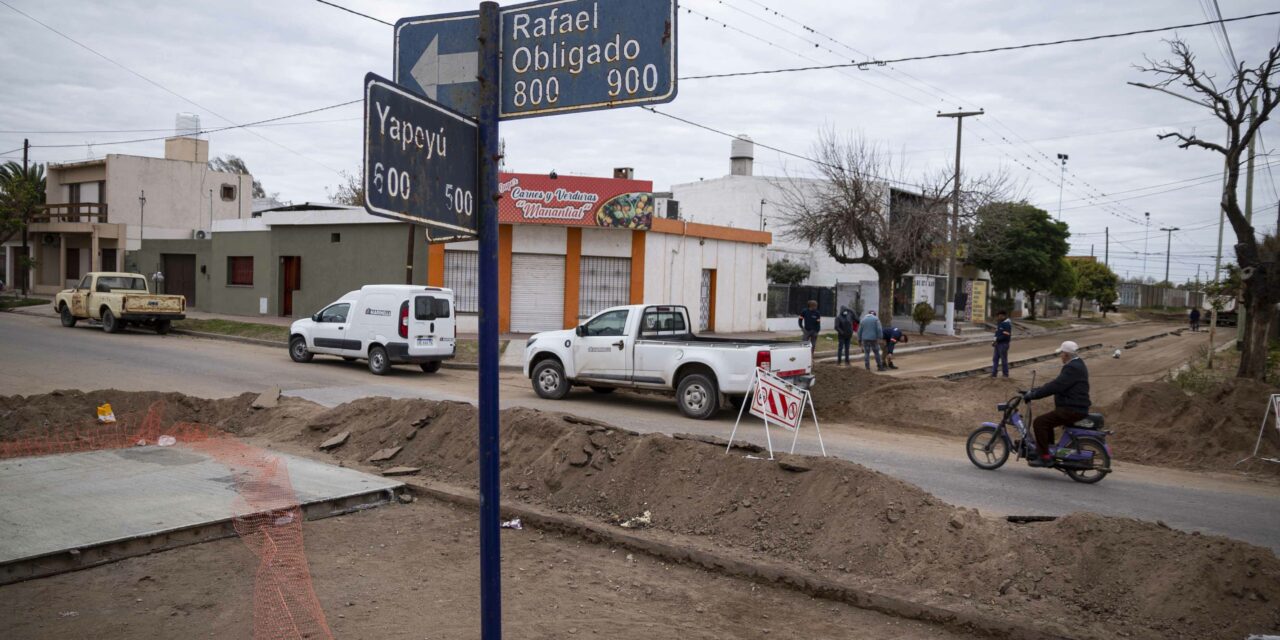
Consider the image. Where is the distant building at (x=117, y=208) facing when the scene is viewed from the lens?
facing the viewer and to the left of the viewer

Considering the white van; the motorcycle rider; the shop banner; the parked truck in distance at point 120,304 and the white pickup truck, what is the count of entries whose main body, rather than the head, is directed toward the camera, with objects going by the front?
1

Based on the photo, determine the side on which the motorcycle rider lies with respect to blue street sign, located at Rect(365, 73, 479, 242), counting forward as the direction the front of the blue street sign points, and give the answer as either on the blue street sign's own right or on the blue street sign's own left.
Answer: on the blue street sign's own left

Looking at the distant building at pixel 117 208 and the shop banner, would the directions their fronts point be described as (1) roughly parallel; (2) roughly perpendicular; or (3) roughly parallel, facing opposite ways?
roughly parallel

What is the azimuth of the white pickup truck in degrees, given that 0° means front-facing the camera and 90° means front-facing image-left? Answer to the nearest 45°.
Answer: approximately 135°

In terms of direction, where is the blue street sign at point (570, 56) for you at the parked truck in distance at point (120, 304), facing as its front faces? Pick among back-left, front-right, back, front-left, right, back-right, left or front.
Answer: back-left

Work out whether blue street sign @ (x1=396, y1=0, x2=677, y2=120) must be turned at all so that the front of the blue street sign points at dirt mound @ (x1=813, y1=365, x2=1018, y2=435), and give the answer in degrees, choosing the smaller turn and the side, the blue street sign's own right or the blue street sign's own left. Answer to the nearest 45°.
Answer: approximately 135° to the blue street sign's own left

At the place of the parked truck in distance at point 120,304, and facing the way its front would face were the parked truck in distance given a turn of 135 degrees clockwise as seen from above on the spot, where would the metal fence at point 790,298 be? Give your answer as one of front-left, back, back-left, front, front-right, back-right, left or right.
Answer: front

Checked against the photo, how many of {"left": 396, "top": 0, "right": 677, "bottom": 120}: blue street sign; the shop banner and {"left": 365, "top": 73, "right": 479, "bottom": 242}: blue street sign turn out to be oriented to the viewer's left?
0

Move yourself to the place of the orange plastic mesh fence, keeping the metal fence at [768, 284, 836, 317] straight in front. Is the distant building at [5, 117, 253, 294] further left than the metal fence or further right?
left

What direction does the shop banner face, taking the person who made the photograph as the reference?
facing the viewer

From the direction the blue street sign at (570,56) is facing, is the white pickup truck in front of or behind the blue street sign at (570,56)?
behind

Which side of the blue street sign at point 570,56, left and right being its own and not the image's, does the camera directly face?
front

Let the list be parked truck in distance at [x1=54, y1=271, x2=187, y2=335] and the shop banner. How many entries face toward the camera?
1

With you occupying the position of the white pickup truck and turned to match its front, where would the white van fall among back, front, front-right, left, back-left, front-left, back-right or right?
front
